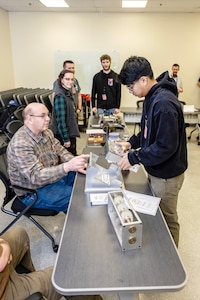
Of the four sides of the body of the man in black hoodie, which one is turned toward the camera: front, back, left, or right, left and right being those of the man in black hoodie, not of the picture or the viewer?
left

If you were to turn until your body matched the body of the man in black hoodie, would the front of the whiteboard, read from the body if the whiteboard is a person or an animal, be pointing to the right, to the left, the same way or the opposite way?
to the left

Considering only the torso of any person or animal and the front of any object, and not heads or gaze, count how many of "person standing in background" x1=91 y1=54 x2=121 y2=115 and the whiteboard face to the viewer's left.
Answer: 0

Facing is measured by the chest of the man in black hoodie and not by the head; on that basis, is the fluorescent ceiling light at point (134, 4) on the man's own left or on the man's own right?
on the man's own right

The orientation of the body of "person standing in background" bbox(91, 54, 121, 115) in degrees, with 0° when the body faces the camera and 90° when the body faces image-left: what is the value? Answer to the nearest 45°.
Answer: approximately 0°

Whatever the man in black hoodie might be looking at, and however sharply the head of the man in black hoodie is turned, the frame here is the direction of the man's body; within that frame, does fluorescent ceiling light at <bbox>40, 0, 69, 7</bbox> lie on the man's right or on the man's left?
on the man's right

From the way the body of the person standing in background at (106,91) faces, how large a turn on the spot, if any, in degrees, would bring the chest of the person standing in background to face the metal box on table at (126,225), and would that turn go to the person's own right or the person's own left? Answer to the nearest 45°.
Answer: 0° — they already face it

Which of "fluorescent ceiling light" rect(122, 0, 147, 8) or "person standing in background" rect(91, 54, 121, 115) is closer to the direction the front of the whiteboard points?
the person standing in background

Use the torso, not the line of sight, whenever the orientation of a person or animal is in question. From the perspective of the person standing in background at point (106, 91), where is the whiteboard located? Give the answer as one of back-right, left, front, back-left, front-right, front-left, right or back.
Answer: back

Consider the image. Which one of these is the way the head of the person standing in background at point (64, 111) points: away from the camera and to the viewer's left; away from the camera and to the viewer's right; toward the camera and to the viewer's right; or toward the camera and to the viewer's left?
toward the camera and to the viewer's right
